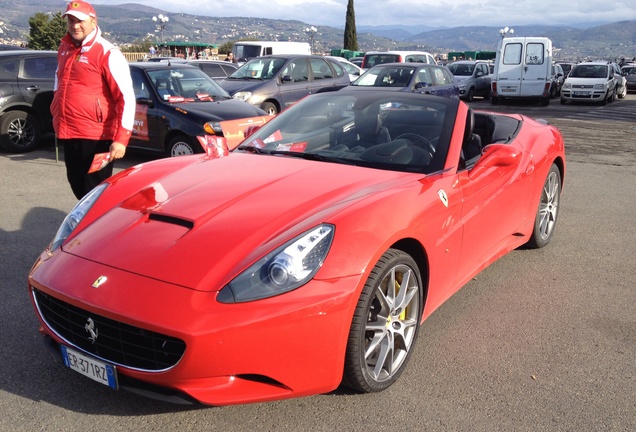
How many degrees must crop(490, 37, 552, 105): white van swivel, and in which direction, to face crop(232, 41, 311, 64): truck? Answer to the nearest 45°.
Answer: approximately 90° to its left

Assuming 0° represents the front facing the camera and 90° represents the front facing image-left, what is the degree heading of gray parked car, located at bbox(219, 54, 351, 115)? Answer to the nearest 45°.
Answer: approximately 45°

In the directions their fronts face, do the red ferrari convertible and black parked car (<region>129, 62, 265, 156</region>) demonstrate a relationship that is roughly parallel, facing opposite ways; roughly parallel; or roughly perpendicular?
roughly perpendicular

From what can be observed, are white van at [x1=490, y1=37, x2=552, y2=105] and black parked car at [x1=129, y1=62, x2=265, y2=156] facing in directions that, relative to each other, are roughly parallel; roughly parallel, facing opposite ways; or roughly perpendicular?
roughly perpendicular

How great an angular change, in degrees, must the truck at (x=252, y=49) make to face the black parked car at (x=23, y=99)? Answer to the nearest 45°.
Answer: approximately 45° to its left

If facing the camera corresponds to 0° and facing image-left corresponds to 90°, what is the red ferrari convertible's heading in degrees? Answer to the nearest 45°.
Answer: approximately 45°

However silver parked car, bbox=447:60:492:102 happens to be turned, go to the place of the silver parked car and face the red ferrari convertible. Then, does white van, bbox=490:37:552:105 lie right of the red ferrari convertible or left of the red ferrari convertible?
left

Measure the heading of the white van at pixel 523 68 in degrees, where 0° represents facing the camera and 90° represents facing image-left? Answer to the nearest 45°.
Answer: approximately 180°
